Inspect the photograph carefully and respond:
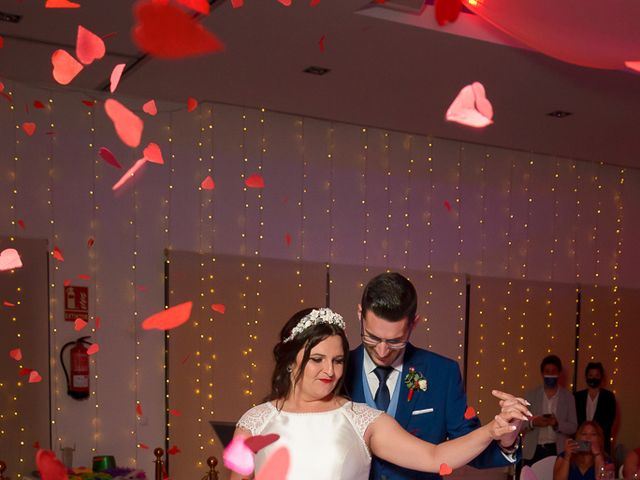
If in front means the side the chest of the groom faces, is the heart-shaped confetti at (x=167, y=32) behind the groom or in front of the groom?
in front

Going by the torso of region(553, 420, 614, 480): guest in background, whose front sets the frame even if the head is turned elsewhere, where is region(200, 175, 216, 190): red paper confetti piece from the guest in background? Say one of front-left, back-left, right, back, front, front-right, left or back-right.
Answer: right

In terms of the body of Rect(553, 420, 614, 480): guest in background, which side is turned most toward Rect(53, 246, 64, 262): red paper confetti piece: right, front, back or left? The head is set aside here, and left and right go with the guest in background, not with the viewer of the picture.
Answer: right

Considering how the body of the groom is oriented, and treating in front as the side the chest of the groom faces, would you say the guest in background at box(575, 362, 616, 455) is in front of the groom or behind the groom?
behind

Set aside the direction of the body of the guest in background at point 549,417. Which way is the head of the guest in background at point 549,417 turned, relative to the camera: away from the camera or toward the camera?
toward the camera

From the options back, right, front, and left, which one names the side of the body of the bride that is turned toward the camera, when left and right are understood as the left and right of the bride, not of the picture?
front

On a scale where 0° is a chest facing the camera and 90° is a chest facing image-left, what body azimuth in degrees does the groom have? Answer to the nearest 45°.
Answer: approximately 45°

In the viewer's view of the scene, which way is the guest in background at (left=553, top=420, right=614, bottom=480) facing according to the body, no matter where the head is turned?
toward the camera

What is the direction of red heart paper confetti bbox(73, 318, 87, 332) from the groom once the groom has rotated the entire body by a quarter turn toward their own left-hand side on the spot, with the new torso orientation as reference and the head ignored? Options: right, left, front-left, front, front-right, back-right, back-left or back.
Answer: back

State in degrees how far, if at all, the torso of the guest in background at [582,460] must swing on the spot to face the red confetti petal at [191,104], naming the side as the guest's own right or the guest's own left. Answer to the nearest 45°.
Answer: approximately 90° to the guest's own right

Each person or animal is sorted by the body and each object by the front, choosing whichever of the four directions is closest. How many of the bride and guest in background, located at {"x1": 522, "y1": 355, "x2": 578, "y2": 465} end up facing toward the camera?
2
